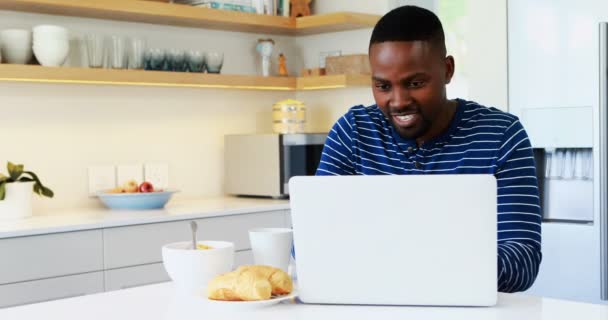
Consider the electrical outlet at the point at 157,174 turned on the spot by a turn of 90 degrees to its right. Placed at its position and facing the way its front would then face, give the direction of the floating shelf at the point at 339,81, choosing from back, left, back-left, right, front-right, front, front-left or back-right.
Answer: back

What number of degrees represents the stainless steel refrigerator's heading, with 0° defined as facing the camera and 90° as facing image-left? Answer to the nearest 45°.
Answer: approximately 0°

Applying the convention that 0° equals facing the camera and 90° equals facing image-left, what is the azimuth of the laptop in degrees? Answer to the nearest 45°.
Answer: approximately 180°

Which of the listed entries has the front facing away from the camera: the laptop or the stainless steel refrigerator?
the laptop
